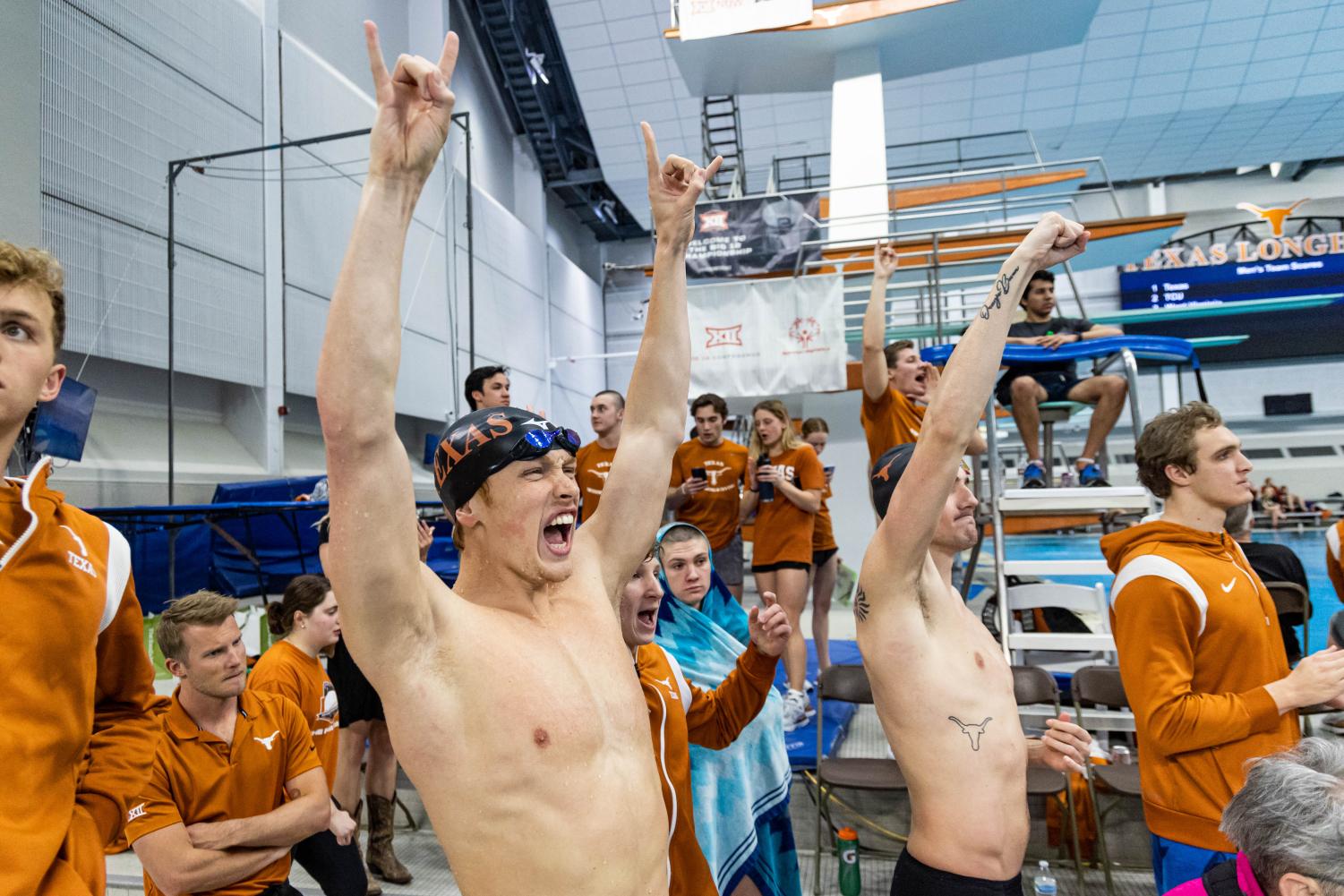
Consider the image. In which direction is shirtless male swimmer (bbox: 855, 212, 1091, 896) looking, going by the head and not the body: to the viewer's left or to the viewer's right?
to the viewer's right

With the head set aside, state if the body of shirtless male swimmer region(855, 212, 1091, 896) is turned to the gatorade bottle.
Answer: no

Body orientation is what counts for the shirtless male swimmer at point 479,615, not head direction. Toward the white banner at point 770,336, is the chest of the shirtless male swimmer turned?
no

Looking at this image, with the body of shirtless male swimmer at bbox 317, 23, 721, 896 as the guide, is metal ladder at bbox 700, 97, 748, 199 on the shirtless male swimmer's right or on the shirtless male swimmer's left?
on the shirtless male swimmer's left

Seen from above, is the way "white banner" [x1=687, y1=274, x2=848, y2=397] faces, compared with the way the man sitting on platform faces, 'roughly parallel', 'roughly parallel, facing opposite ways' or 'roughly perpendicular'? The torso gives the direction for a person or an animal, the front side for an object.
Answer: roughly parallel

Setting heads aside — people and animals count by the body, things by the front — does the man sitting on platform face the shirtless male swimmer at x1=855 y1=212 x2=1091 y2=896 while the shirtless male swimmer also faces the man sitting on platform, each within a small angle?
no

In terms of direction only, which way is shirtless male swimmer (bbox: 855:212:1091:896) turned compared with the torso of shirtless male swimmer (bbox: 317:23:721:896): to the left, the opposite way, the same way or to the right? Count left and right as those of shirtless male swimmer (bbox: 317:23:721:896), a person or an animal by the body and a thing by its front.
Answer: the same way

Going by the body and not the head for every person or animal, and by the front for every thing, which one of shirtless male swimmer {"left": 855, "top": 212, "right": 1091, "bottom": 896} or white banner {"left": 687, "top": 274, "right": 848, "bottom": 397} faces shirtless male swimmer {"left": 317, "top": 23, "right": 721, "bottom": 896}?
the white banner

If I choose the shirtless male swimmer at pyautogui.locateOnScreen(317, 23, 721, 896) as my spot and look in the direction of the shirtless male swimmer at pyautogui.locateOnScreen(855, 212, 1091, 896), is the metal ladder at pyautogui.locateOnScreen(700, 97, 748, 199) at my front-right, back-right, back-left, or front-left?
front-left

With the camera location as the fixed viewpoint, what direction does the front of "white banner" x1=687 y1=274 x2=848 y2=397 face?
facing the viewer

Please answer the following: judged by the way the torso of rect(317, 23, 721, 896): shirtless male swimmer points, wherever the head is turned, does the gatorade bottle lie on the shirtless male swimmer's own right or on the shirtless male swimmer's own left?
on the shirtless male swimmer's own left

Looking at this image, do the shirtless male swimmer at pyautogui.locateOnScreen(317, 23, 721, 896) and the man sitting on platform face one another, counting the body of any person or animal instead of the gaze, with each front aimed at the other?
no

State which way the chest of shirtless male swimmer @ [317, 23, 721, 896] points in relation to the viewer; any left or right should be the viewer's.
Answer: facing the viewer and to the right of the viewer
